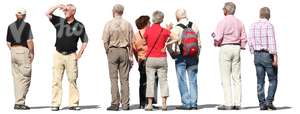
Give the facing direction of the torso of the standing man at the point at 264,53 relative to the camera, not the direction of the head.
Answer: away from the camera

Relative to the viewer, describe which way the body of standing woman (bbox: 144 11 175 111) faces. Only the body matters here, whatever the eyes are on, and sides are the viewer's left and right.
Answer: facing away from the viewer

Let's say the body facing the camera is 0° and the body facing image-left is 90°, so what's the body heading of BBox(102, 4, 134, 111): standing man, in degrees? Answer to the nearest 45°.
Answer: approximately 180°

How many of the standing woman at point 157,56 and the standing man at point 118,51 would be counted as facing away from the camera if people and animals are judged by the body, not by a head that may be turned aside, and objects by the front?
2

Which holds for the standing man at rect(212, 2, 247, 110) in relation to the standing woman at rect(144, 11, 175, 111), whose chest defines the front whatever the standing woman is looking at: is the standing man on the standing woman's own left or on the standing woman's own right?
on the standing woman's own right
